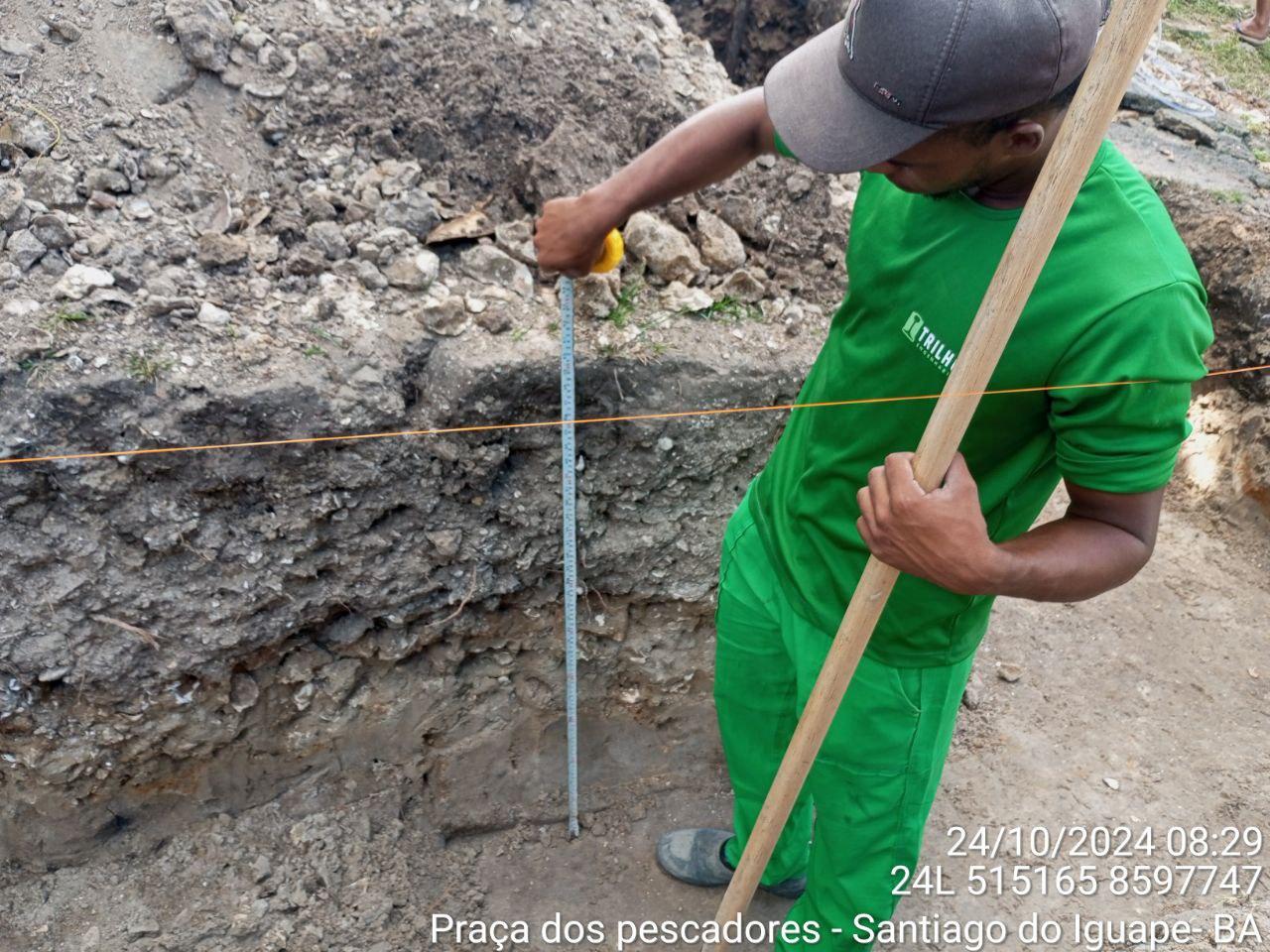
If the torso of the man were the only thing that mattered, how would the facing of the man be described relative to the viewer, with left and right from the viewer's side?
facing the viewer and to the left of the viewer

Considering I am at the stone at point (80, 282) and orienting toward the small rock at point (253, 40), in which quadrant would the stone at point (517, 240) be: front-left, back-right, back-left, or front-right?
front-right

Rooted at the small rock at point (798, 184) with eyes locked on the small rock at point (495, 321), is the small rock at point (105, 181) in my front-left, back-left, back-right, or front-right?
front-right

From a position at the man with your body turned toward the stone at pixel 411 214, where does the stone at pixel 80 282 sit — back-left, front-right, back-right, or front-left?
front-left

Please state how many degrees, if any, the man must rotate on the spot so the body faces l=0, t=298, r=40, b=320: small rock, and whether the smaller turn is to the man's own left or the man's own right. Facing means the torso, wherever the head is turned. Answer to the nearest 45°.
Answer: approximately 45° to the man's own right

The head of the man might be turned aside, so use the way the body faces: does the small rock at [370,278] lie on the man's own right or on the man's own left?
on the man's own right

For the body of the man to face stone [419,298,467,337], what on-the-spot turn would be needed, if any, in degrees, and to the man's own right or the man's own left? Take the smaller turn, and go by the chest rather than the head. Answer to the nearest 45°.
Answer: approximately 90° to the man's own right

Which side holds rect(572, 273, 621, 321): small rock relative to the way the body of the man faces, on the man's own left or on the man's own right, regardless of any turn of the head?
on the man's own right

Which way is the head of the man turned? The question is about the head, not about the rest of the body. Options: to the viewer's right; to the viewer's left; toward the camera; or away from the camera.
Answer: to the viewer's left

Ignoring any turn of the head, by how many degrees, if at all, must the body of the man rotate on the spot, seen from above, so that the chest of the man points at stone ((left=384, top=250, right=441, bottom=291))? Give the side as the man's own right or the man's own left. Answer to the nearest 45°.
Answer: approximately 90° to the man's own right

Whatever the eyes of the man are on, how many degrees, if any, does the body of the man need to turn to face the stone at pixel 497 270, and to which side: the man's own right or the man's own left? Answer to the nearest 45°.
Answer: approximately 90° to the man's own right
